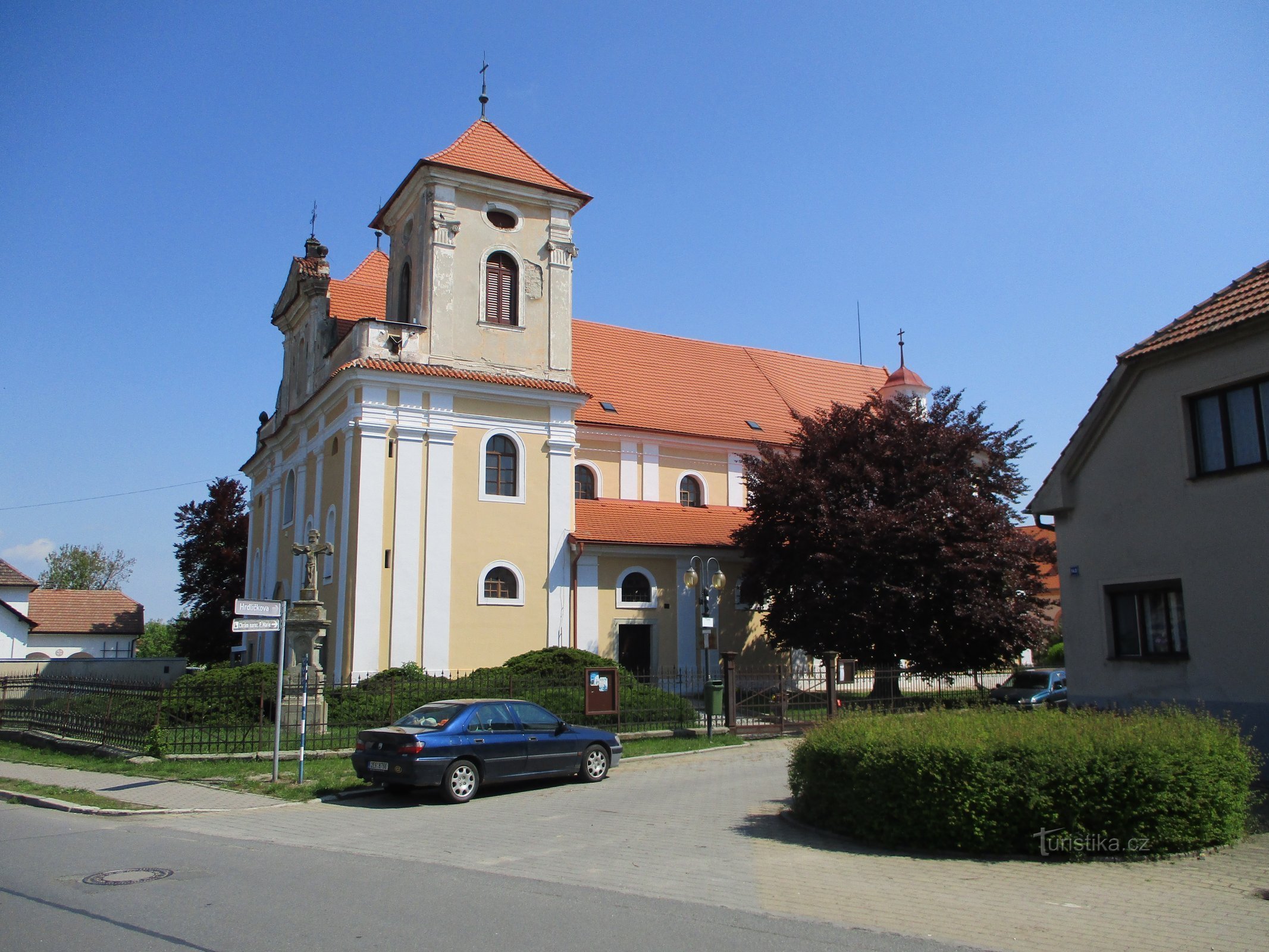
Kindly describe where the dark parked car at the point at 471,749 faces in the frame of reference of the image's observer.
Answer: facing away from the viewer and to the right of the viewer

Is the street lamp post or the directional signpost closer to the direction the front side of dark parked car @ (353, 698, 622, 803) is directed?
the street lamp post

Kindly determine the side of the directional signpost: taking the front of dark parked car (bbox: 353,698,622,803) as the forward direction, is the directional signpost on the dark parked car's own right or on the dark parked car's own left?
on the dark parked car's own left

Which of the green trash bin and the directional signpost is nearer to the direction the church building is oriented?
the directional signpost

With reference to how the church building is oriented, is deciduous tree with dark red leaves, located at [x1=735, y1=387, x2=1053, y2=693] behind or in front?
behind

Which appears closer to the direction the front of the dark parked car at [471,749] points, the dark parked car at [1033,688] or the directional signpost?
the dark parked car

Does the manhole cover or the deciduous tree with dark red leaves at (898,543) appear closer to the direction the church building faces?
the manhole cover

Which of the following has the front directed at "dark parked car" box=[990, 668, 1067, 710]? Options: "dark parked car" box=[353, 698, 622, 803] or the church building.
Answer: "dark parked car" box=[353, 698, 622, 803]

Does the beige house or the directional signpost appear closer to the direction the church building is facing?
the directional signpost

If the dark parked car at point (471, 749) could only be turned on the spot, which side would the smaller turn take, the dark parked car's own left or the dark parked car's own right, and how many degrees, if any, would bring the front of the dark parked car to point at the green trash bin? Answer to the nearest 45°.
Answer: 0° — it already faces it

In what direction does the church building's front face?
to the viewer's left

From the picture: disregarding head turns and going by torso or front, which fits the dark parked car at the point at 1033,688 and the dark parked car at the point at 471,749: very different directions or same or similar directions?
very different directions
